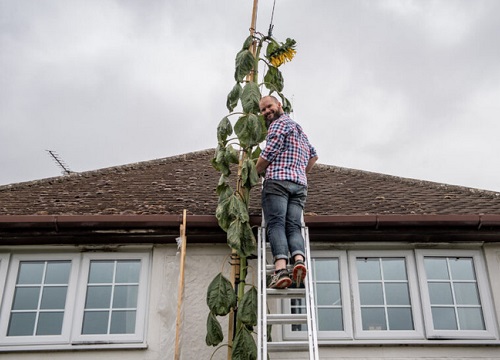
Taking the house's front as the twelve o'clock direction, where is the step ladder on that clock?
The step ladder is roughly at 11 o'clock from the house.

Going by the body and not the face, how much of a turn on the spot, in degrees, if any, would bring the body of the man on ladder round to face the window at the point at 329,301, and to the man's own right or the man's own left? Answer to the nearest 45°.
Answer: approximately 45° to the man's own right

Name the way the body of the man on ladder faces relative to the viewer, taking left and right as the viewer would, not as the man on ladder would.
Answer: facing away from the viewer and to the left of the viewer

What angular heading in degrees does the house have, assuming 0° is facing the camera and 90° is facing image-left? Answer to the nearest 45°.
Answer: approximately 0°

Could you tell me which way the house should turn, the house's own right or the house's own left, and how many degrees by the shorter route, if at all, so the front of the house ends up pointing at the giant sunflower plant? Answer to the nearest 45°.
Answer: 0° — it already faces it

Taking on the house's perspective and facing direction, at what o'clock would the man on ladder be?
The man on ladder is roughly at 11 o'clock from the house.

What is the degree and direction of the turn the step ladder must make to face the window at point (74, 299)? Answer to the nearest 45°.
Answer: approximately 135° to its right

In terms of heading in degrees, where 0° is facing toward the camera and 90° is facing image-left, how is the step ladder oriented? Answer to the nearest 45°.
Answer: approximately 0°
